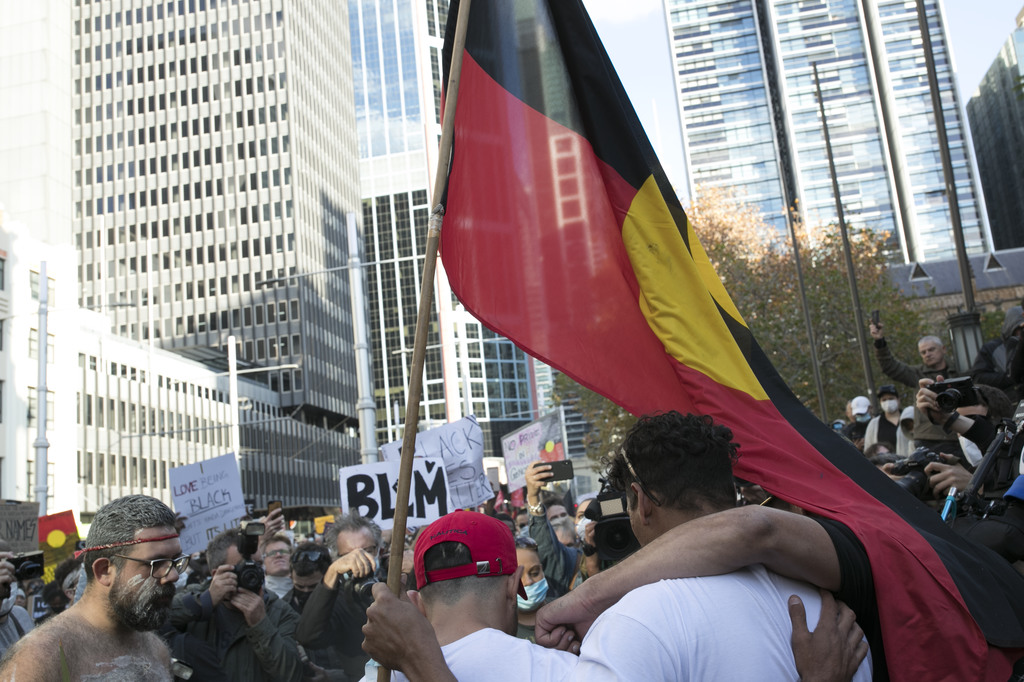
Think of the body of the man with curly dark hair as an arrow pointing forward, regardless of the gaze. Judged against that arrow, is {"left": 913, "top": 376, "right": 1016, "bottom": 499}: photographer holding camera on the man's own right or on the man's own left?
on the man's own right

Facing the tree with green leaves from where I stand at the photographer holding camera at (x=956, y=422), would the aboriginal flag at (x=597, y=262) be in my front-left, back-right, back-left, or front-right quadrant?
back-left

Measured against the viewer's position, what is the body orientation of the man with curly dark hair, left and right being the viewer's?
facing away from the viewer and to the left of the viewer

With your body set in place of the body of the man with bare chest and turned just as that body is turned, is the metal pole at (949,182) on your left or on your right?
on your left

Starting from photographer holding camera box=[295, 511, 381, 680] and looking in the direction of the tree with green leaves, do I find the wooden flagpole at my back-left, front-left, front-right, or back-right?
back-right

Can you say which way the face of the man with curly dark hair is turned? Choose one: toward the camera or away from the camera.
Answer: away from the camera

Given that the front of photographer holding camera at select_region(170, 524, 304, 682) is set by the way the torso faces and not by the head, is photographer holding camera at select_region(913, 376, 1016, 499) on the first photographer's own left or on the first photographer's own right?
on the first photographer's own left

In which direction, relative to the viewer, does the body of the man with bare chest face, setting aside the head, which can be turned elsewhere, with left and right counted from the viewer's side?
facing the viewer and to the right of the viewer
